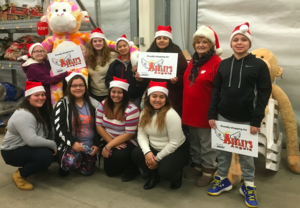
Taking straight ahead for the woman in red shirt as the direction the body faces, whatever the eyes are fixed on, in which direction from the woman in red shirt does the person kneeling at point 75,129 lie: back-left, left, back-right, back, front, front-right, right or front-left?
front-right

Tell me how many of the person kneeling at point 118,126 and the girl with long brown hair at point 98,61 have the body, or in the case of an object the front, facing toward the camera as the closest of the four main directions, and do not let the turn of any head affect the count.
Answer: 2

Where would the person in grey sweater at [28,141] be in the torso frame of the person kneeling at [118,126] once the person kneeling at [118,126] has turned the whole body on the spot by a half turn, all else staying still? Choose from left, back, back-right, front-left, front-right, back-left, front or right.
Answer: left

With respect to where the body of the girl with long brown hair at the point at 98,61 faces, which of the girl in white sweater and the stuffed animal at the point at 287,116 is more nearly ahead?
the girl in white sweater

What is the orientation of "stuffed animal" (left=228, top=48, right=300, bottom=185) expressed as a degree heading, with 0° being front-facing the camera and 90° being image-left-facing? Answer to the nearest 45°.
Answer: approximately 45°

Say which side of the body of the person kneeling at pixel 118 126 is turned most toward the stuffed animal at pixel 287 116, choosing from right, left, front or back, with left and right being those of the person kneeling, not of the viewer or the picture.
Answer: left

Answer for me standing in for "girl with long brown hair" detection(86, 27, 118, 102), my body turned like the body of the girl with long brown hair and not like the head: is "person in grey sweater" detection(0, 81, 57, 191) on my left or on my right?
on my right

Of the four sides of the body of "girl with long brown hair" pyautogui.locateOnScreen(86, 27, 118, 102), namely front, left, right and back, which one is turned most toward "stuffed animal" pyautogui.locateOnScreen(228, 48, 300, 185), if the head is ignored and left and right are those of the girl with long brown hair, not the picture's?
left

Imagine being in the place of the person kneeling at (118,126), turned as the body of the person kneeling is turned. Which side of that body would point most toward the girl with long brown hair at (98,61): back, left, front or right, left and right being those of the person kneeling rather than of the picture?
back

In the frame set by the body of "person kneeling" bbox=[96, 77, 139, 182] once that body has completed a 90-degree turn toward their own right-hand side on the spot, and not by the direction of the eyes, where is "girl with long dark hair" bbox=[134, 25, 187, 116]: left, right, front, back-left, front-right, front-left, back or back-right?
back

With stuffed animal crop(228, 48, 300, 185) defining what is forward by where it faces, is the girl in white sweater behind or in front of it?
in front
